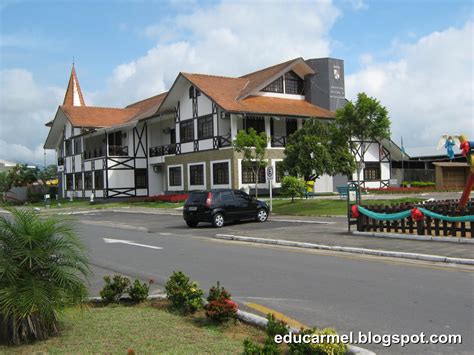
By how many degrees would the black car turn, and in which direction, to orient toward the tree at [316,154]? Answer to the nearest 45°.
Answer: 0° — it already faces it

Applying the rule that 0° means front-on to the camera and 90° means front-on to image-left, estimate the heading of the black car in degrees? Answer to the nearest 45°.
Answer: approximately 225°

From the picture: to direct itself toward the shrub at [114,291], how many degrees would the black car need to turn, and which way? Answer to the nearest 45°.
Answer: approximately 135° to its right

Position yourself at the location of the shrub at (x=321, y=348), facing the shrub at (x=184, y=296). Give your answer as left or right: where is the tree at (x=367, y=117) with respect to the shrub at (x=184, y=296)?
right

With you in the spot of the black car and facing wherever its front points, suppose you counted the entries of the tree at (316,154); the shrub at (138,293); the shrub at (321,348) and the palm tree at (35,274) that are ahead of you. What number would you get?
1
